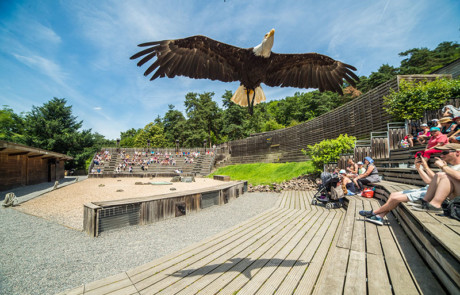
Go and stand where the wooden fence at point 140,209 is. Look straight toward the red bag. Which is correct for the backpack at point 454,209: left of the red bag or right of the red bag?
right

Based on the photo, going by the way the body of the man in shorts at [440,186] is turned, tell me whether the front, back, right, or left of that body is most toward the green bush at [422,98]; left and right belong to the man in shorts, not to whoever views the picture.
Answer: right

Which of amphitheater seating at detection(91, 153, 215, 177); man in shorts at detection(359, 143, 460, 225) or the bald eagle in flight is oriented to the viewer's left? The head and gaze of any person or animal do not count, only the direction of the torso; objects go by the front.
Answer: the man in shorts

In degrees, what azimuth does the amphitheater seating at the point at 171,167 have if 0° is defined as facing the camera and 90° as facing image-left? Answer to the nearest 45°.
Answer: approximately 0°

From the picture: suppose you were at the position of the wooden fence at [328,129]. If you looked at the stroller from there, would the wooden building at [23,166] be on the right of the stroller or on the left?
right

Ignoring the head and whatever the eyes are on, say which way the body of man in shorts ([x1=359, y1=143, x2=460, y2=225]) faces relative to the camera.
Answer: to the viewer's left

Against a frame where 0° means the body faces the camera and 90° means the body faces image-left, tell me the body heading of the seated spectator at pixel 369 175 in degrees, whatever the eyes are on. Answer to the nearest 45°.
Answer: approximately 90°
